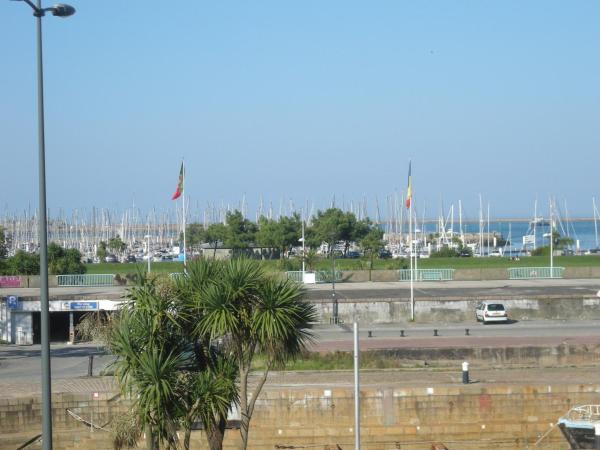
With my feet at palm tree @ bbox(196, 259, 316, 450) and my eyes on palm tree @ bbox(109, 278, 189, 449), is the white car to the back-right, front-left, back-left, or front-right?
back-right

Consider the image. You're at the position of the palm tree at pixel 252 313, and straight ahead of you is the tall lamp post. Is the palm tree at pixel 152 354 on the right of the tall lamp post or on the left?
right

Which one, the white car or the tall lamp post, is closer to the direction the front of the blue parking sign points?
the tall lamp post

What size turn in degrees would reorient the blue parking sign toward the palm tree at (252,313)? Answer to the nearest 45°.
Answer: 0° — it already faces it

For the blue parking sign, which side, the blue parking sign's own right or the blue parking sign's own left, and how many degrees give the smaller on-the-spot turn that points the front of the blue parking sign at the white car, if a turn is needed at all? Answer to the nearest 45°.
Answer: approximately 90° to the blue parking sign's own left

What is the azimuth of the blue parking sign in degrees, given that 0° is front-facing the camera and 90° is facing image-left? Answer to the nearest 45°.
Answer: approximately 0°

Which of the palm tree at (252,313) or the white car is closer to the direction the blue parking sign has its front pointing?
the palm tree

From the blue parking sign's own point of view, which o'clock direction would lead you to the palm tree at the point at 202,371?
The palm tree is roughly at 12 o'clock from the blue parking sign.

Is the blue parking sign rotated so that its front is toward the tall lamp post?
yes
